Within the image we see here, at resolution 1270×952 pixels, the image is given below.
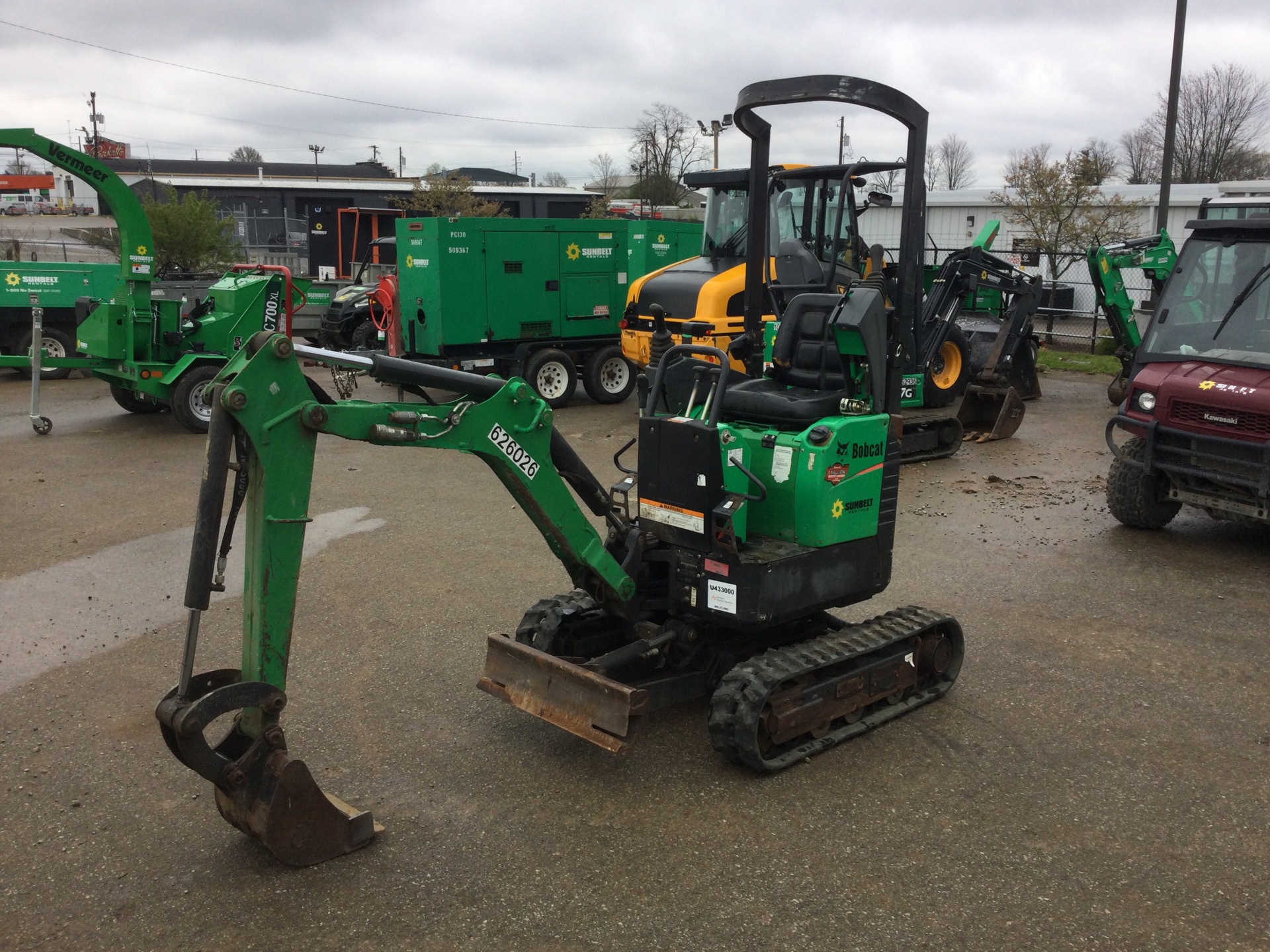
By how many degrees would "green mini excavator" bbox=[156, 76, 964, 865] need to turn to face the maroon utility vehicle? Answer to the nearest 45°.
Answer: approximately 180°

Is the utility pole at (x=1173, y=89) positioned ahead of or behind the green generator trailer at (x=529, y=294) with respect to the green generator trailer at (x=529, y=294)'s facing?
behind

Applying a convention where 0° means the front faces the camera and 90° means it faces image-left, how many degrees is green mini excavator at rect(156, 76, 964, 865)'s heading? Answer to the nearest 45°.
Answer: approximately 45°

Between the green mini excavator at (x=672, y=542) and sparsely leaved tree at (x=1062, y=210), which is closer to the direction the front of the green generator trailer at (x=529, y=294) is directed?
the green mini excavator

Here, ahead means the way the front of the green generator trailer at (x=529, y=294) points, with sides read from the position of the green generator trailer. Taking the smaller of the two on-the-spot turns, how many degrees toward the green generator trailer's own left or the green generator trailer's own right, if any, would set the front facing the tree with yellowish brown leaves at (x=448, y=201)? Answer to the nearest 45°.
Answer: approximately 135° to the green generator trailer's own right

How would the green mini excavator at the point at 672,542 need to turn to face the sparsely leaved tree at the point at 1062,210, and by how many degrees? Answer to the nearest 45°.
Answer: approximately 180°

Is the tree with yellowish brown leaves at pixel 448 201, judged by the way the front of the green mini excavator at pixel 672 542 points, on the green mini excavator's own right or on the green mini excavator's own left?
on the green mini excavator's own right

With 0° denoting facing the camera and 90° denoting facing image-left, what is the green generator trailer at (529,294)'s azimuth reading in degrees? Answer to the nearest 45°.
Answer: approximately 45°
